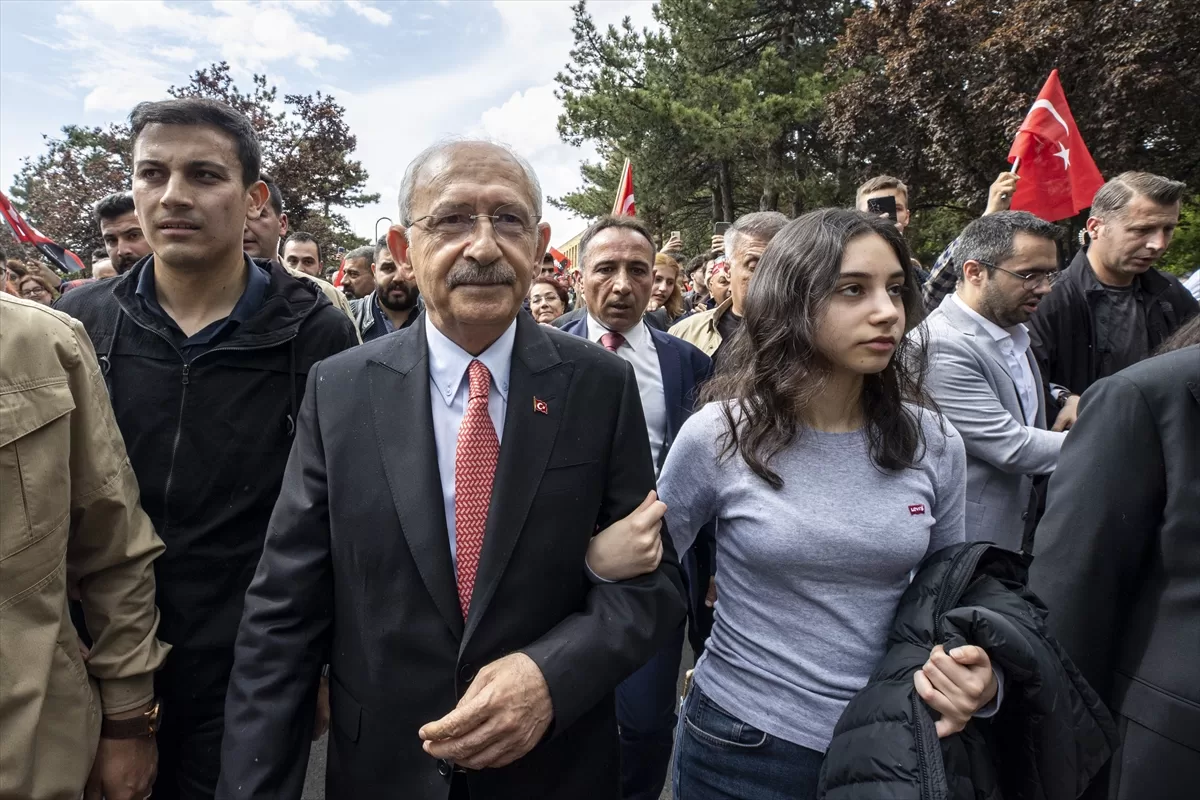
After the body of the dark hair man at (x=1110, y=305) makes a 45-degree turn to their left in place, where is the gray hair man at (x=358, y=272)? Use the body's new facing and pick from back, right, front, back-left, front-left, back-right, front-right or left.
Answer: back

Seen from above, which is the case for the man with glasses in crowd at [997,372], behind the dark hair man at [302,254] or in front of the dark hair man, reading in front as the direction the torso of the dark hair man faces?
in front

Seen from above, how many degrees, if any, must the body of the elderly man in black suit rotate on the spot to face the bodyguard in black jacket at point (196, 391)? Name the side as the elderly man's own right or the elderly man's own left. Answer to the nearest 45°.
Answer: approximately 135° to the elderly man's own right

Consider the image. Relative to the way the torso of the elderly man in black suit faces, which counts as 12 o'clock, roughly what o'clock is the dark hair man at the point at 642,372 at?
The dark hair man is roughly at 7 o'clock from the elderly man in black suit.

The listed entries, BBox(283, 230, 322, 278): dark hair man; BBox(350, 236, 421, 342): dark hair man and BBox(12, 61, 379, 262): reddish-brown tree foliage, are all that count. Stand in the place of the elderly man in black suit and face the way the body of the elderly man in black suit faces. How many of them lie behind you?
3

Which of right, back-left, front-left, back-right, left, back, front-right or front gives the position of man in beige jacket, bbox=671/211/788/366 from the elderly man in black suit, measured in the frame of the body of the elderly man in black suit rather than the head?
back-left

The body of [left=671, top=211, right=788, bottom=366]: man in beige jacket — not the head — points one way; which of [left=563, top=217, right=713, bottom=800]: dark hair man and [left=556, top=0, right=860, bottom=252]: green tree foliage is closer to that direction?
the dark hair man

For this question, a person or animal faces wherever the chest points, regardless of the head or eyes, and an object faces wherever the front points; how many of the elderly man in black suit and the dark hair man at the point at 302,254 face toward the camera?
2

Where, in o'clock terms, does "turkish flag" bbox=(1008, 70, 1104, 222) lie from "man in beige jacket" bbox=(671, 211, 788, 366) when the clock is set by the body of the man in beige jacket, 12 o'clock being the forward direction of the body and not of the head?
The turkish flag is roughly at 9 o'clock from the man in beige jacket.
